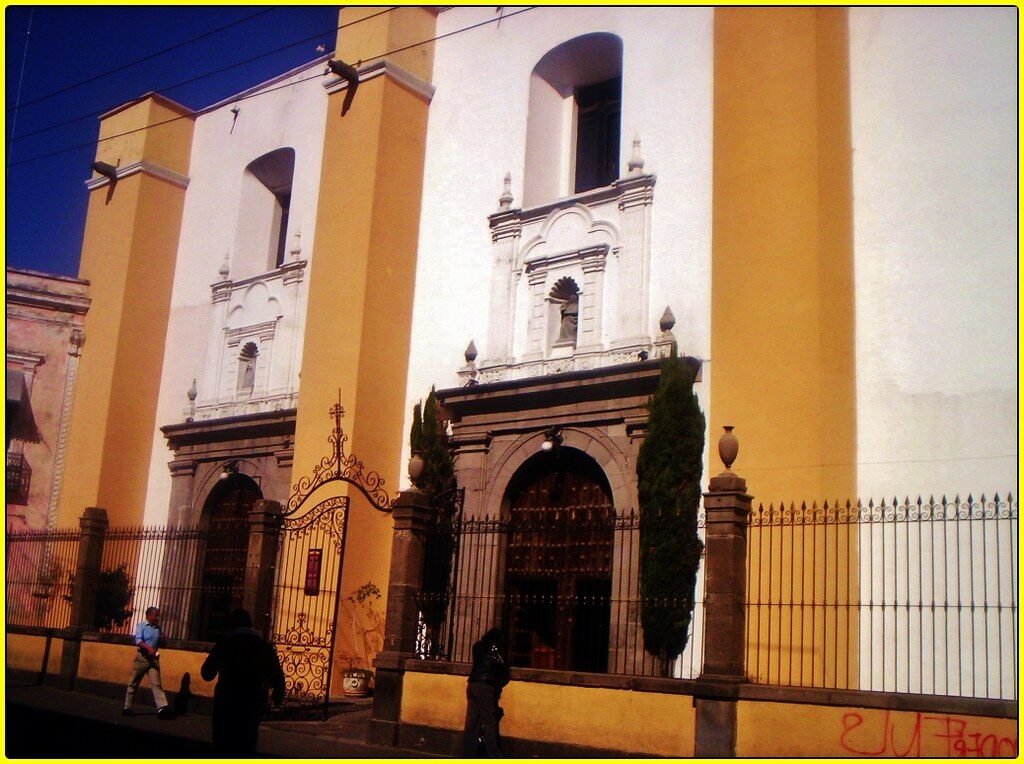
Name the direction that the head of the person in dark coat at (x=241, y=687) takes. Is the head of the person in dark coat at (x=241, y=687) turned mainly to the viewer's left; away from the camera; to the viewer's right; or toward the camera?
away from the camera

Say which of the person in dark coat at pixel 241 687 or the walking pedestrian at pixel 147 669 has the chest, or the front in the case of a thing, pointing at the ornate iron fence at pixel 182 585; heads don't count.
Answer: the person in dark coat

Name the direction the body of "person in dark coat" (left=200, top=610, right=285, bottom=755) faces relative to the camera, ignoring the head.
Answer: away from the camera

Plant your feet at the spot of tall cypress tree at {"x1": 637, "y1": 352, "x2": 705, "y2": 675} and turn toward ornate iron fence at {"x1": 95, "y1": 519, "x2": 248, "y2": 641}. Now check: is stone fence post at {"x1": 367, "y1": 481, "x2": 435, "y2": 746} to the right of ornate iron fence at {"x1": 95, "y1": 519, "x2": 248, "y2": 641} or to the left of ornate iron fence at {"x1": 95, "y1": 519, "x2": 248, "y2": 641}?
left

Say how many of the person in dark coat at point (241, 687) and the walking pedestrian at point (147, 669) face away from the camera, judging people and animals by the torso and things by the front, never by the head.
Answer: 1

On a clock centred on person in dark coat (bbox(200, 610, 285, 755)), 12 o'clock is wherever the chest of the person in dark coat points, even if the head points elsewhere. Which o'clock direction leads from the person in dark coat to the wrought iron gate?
The wrought iron gate is roughly at 12 o'clock from the person in dark coat.

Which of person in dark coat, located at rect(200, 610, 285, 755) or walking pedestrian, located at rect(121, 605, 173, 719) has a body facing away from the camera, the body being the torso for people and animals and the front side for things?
the person in dark coat
